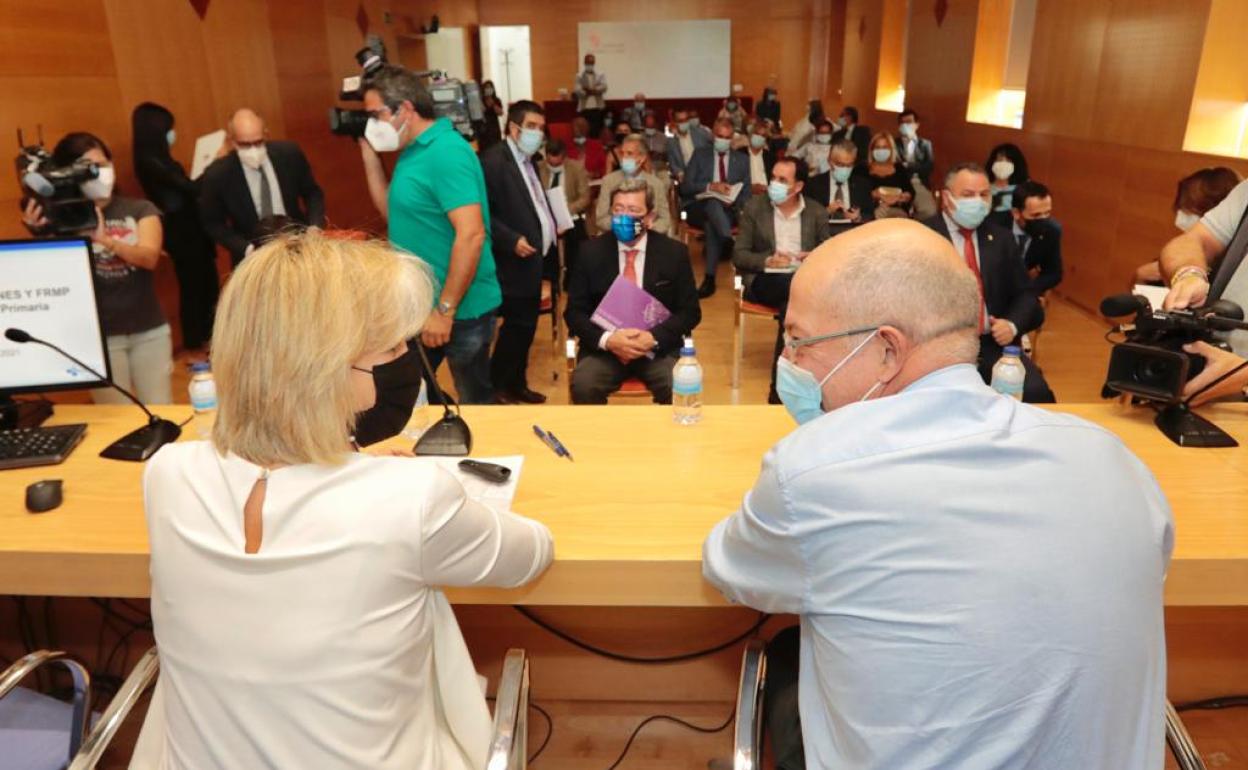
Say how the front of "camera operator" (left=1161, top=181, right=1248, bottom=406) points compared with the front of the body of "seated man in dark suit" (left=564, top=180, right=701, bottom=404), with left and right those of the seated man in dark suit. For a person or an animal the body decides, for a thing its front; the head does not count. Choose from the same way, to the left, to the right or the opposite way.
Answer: to the right

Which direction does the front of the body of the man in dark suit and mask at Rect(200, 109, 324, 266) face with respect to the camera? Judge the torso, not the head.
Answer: toward the camera

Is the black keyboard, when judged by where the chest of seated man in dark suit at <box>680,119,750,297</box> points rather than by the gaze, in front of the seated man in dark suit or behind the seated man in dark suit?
in front

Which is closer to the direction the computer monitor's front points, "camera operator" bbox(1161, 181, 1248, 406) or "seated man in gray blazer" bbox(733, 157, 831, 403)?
the camera operator

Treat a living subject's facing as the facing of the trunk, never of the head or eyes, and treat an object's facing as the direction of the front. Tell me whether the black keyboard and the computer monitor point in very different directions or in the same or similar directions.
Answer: same or similar directions

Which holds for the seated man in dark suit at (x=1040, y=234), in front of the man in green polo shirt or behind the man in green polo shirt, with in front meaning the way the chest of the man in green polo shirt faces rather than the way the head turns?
behind

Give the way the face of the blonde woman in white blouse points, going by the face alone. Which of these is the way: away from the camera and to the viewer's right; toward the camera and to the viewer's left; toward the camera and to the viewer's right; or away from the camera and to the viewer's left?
away from the camera and to the viewer's right

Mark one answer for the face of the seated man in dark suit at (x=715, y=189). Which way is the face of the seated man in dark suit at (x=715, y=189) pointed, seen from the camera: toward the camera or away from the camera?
toward the camera

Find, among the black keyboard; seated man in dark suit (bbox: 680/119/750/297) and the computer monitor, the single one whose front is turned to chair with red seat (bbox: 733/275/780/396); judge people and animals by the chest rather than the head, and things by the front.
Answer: the seated man in dark suit

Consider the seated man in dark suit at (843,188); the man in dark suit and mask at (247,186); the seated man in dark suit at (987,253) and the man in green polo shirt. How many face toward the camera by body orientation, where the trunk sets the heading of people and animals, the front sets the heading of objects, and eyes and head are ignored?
3

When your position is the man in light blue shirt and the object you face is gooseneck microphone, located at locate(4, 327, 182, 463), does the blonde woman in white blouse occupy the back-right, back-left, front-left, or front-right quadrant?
front-left

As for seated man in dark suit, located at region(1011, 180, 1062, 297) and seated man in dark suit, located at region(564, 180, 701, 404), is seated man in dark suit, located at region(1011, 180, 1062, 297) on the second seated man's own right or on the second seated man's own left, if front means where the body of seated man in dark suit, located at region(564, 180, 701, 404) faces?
on the second seated man's own left

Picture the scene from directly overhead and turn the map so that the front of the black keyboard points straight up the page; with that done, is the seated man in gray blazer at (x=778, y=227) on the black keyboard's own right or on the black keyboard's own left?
on the black keyboard's own left

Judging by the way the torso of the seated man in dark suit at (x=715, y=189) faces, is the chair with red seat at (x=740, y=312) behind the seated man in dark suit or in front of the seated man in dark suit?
in front

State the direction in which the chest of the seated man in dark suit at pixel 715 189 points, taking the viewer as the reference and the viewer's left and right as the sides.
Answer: facing the viewer

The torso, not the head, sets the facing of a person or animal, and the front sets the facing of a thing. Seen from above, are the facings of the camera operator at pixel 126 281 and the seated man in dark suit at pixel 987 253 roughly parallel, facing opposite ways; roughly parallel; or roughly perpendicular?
roughly parallel
